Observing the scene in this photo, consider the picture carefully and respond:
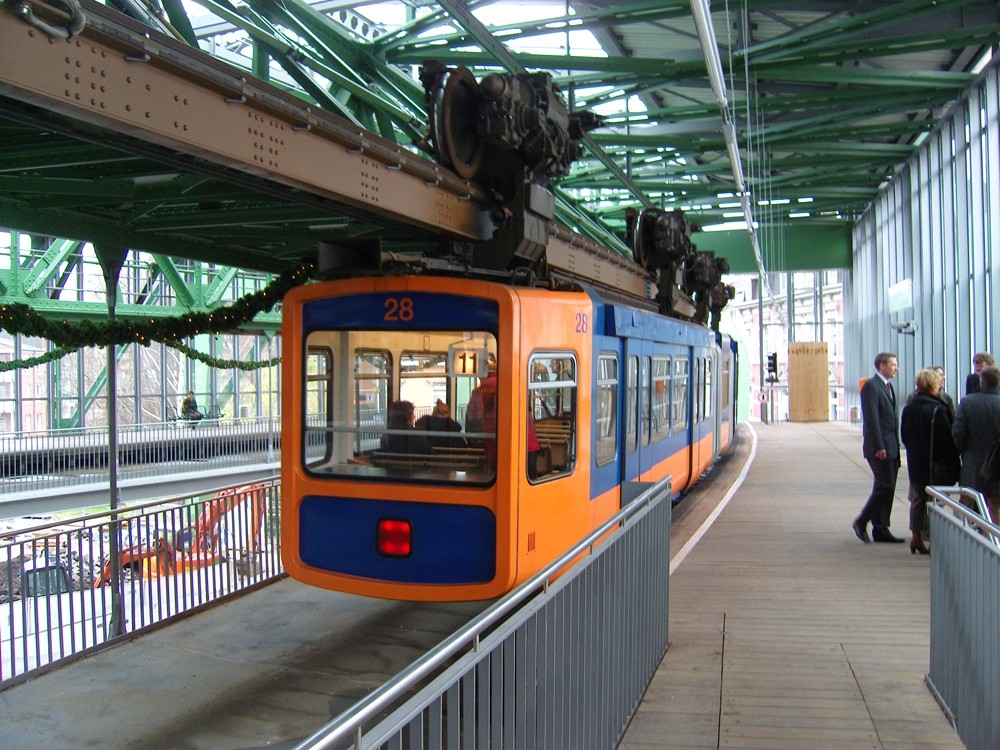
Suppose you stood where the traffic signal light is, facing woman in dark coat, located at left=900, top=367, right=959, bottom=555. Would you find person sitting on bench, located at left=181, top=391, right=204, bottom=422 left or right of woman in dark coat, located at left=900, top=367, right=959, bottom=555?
right

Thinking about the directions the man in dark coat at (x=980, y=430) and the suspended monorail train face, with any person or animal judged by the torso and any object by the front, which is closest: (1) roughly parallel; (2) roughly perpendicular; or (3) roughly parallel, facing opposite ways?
roughly parallel

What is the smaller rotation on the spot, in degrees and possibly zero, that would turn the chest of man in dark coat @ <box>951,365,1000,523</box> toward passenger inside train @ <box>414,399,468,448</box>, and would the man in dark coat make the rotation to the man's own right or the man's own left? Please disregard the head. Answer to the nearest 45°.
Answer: approximately 135° to the man's own left

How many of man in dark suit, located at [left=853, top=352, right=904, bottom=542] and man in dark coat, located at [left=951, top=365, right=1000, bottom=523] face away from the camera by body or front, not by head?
1

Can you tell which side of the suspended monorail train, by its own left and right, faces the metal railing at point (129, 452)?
left

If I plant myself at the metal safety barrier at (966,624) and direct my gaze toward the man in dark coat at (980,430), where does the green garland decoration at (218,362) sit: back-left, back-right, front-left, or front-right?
front-left

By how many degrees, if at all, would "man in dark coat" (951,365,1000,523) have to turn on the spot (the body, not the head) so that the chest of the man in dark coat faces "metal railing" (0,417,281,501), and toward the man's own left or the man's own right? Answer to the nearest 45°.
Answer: approximately 90° to the man's own left

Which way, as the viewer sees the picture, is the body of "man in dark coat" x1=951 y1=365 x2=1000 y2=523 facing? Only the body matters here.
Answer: away from the camera

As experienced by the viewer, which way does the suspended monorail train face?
facing away from the viewer and to the right of the viewer

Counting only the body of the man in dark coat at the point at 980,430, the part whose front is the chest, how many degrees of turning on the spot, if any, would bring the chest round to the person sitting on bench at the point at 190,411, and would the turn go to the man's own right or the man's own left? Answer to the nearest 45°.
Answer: approximately 45° to the man's own left

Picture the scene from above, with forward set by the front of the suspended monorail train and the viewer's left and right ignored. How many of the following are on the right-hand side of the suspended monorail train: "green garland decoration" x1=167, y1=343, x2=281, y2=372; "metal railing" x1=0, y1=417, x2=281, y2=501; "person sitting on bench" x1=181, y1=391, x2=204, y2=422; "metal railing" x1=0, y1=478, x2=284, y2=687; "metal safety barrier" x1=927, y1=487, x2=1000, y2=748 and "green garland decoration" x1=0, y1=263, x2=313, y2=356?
1
